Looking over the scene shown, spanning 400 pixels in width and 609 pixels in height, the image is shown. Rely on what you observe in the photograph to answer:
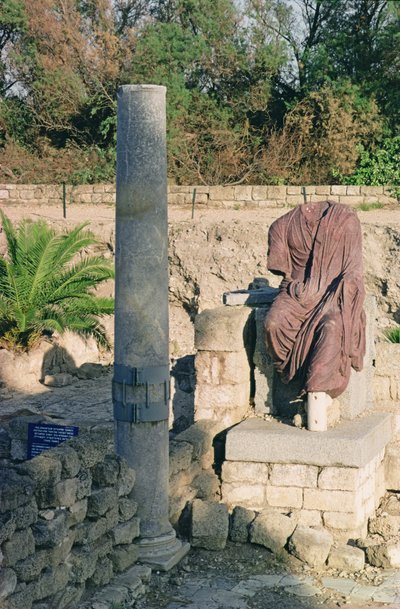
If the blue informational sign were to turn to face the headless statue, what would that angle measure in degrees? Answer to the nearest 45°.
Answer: approximately 90° to its left

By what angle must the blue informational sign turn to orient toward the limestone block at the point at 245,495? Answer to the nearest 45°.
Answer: approximately 90° to its left

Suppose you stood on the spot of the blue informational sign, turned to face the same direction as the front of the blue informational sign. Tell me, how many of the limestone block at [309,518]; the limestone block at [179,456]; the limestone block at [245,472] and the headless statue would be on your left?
4

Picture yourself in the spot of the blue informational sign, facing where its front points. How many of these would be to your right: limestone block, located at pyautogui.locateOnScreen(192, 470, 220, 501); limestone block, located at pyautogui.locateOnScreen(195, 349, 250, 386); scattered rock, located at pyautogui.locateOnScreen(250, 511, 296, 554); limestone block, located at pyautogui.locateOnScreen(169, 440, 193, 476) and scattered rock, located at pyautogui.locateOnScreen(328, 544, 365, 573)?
0

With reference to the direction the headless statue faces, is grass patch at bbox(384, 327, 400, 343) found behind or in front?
behind

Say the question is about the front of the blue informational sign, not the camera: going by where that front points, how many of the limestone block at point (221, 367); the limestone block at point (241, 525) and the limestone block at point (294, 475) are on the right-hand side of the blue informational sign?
0

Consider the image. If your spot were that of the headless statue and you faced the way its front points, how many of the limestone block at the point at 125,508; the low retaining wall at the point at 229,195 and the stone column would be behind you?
1

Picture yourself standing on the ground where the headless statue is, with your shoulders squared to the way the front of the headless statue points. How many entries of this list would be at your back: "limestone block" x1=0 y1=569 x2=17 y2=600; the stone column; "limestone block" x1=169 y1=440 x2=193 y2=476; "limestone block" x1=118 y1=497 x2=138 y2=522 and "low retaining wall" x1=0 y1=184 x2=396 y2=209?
1

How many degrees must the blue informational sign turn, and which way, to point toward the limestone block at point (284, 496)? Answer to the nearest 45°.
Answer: approximately 90° to its left

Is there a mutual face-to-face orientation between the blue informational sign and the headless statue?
no

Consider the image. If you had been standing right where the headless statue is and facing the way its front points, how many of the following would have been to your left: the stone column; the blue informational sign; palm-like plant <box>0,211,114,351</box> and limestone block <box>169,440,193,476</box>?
0

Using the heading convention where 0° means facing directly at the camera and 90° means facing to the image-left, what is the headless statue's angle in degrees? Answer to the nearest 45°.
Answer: approximately 0°

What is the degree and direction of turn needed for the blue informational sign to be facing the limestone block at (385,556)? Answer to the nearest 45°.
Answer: approximately 90° to its left

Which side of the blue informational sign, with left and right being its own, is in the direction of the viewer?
front

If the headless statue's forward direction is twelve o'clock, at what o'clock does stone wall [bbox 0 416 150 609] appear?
The stone wall is roughly at 1 o'clock from the headless statue.

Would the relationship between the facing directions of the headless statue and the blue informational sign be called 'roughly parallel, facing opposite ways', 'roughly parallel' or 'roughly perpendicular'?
roughly parallel
